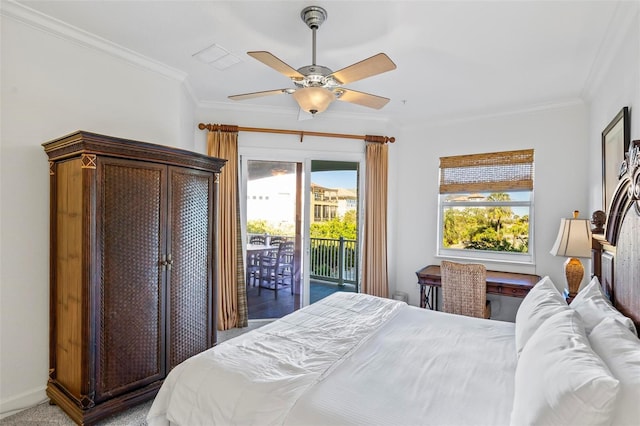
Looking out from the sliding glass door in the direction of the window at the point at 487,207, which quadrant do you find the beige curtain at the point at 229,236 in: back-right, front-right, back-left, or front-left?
back-right

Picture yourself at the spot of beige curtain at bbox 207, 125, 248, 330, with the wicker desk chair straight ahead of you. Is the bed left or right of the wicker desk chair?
right

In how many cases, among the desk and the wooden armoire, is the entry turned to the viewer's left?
0

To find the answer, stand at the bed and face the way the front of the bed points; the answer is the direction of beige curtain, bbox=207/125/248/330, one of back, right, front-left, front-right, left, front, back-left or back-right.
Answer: front-right

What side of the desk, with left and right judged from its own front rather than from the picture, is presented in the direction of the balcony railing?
right

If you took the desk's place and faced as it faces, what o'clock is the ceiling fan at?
The ceiling fan is roughly at 1 o'clock from the desk.

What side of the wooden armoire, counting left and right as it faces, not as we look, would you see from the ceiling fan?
front

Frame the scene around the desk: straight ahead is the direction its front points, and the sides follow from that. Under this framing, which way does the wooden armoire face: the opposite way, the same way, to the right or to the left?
to the left

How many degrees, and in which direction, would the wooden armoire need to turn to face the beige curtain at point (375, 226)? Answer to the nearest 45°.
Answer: approximately 45° to its left

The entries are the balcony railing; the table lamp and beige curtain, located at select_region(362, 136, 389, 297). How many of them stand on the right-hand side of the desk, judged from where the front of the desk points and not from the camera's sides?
2

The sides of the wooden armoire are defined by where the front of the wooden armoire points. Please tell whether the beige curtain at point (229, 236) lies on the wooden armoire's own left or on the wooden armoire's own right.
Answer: on the wooden armoire's own left

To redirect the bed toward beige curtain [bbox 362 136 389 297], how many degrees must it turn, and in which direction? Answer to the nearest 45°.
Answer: approximately 90° to its right

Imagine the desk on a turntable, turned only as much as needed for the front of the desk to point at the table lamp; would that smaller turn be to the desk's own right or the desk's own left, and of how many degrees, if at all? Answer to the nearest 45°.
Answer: approximately 45° to the desk's own left

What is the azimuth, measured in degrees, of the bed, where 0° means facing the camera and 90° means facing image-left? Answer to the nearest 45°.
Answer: approximately 90°
